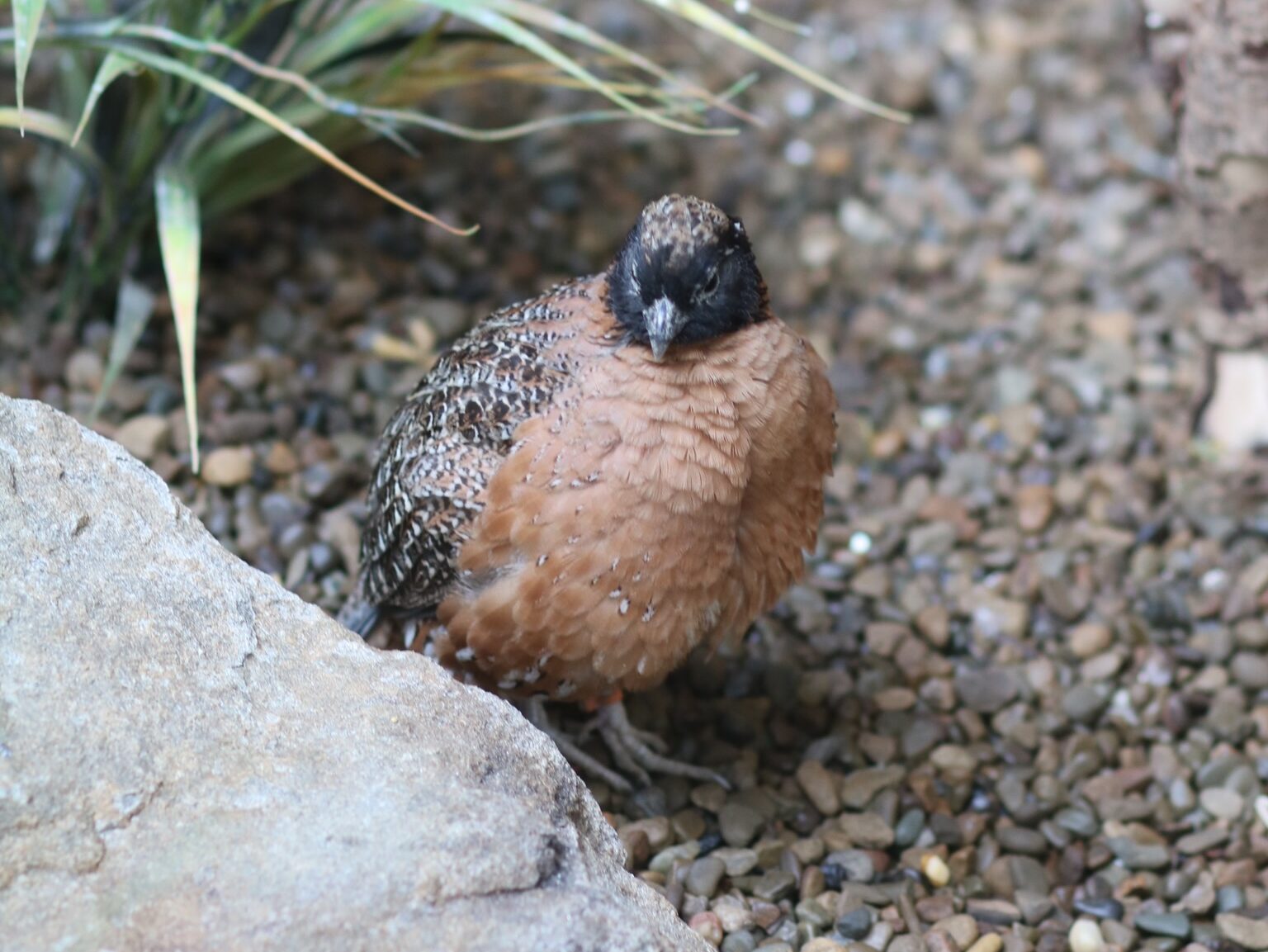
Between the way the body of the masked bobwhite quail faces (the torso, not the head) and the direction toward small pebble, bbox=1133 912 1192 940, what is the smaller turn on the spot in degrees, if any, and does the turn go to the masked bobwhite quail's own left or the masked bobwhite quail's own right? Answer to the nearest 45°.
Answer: approximately 45° to the masked bobwhite quail's own left

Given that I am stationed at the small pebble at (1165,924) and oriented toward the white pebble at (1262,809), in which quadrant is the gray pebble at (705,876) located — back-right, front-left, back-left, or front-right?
back-left

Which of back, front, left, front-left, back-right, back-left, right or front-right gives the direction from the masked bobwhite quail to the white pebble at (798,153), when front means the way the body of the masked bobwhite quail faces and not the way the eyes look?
back-left

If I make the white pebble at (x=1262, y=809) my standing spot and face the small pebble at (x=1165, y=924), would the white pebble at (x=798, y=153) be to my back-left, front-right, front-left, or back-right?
back-right

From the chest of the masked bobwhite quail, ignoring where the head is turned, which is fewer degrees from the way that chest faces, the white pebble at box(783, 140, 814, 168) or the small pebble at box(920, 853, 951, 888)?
the small pebble

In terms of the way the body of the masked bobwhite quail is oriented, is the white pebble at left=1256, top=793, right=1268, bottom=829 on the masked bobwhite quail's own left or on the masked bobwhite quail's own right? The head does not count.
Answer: on the masked bobwhite quail's own left

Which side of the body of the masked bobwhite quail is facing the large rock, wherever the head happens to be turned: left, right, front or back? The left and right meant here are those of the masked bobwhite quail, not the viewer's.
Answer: right

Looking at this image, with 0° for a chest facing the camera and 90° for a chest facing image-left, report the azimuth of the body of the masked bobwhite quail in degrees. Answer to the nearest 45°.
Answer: approximately 315°

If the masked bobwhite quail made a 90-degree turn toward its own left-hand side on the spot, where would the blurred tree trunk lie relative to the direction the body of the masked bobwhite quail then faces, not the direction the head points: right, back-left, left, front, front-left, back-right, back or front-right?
front

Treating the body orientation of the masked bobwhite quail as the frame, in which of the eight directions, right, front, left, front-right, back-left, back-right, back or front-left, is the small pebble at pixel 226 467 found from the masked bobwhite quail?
back
